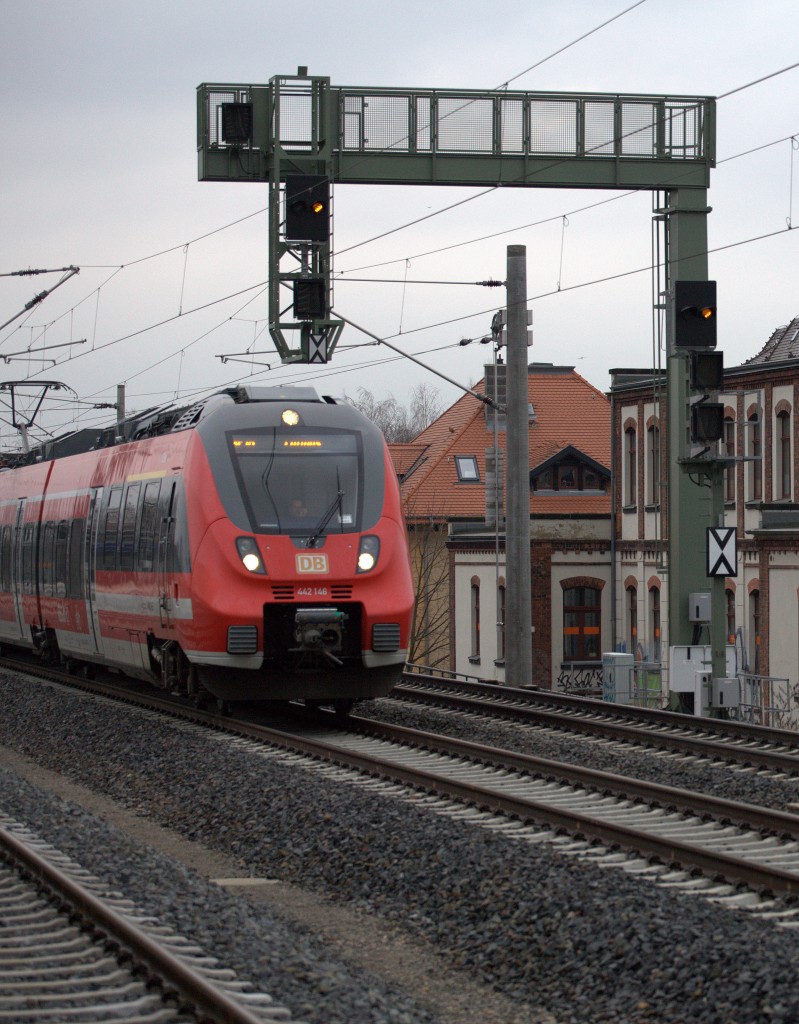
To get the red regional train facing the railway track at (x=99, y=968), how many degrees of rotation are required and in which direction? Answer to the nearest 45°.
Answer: approximately 45° to its right

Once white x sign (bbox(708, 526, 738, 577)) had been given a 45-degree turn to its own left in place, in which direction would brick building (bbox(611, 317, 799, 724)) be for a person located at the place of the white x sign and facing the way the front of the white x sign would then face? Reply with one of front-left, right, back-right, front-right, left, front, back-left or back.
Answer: back-left

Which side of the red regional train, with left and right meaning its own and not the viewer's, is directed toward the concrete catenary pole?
left

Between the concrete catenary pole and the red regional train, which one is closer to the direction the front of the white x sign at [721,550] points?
the red regional train

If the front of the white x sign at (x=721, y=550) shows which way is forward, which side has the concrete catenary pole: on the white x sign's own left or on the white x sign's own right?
on the white x sign's own right

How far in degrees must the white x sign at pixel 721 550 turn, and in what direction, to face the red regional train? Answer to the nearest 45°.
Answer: approximately 45° to its right

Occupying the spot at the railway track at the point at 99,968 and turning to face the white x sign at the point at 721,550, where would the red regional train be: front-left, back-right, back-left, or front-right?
front-left

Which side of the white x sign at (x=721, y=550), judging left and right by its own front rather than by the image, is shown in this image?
front

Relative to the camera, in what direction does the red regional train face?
facing the viewer and to the right of the viewer

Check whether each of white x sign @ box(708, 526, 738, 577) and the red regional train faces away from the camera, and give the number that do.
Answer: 0

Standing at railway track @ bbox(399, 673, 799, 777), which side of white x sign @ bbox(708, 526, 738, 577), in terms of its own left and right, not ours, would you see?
front

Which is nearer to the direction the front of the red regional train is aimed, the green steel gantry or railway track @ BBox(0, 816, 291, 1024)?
the railway track

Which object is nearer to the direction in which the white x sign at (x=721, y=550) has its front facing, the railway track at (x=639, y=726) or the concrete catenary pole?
the railway track
